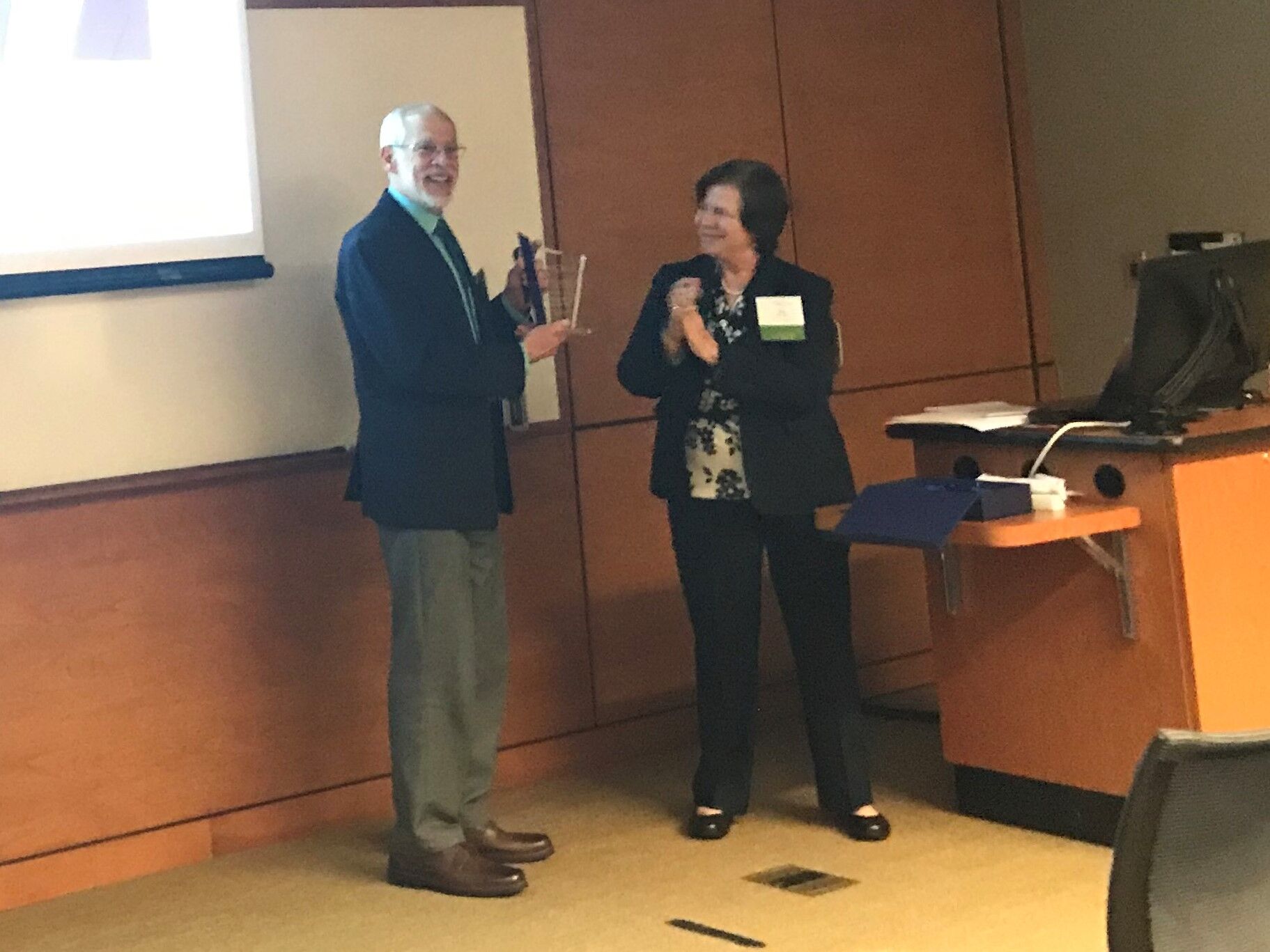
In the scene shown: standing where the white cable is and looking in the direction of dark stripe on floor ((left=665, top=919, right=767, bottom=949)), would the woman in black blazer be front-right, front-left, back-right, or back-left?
front-right

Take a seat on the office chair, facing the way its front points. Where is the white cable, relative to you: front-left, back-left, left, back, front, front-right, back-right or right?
front

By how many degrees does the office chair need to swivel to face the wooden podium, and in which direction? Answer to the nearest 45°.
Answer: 0° — it already faces it

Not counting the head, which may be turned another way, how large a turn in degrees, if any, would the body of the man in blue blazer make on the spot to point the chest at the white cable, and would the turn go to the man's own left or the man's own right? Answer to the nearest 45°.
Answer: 0° — they already face it

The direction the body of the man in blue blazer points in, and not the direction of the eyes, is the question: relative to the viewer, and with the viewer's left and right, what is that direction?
facing to the right of the viewer

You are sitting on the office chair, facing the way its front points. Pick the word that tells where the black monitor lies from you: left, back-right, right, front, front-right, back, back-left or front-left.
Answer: front

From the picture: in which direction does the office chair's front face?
away from the camera

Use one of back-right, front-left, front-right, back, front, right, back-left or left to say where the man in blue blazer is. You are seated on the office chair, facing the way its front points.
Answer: front-left

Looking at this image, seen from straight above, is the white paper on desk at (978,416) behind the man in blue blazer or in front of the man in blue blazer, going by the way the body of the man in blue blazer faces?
in front

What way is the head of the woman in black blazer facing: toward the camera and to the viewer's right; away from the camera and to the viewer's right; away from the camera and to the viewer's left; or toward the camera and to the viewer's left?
toward the camera and to the viewer's left
